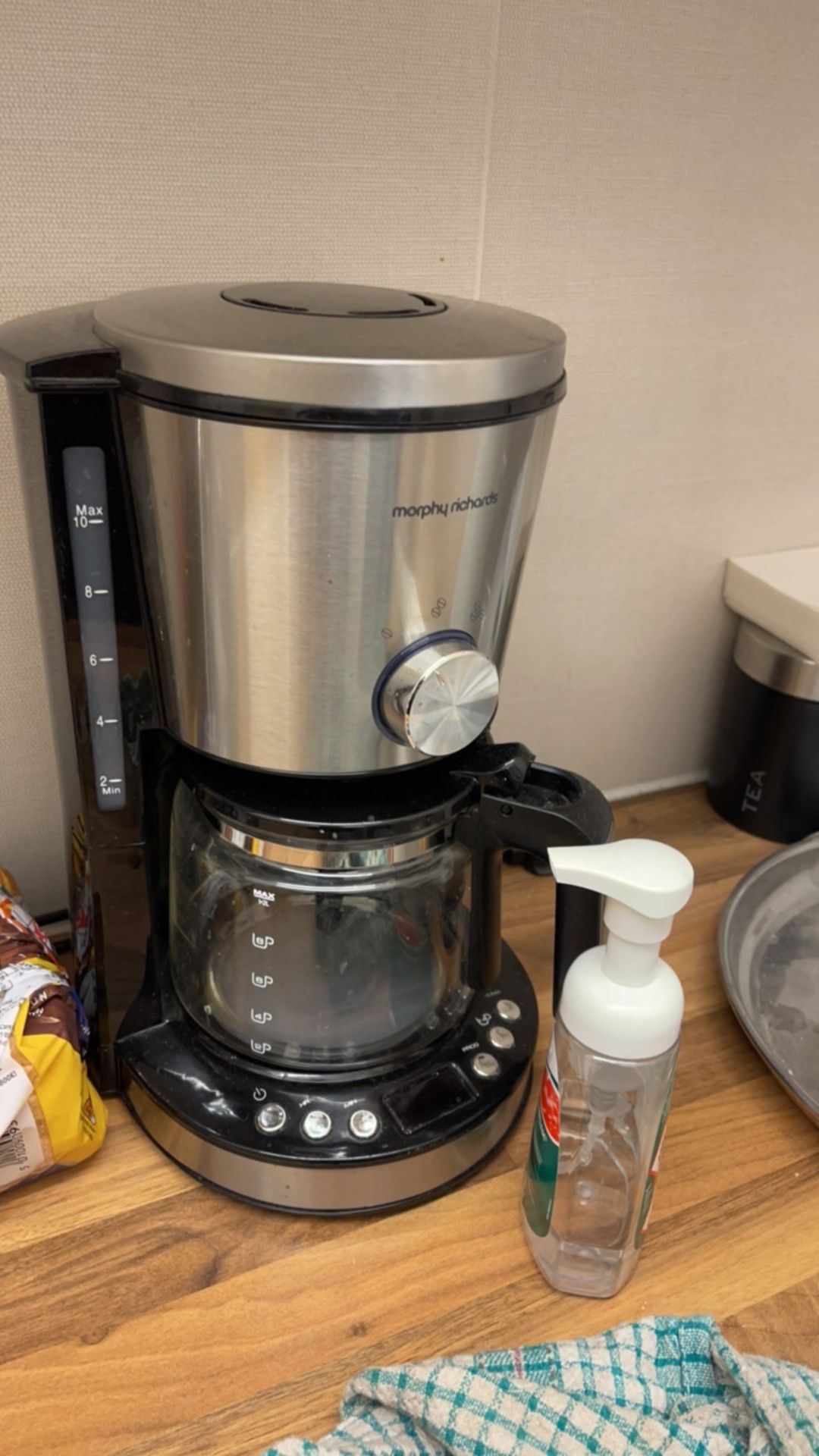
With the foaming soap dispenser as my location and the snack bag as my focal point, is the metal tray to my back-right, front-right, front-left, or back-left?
back-right

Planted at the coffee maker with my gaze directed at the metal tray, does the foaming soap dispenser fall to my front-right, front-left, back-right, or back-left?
front-right

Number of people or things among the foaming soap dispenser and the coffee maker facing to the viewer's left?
1

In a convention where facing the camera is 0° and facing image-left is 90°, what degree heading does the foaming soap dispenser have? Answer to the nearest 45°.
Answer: approximately 90°

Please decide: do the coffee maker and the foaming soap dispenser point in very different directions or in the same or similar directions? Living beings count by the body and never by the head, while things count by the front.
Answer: very different directions
